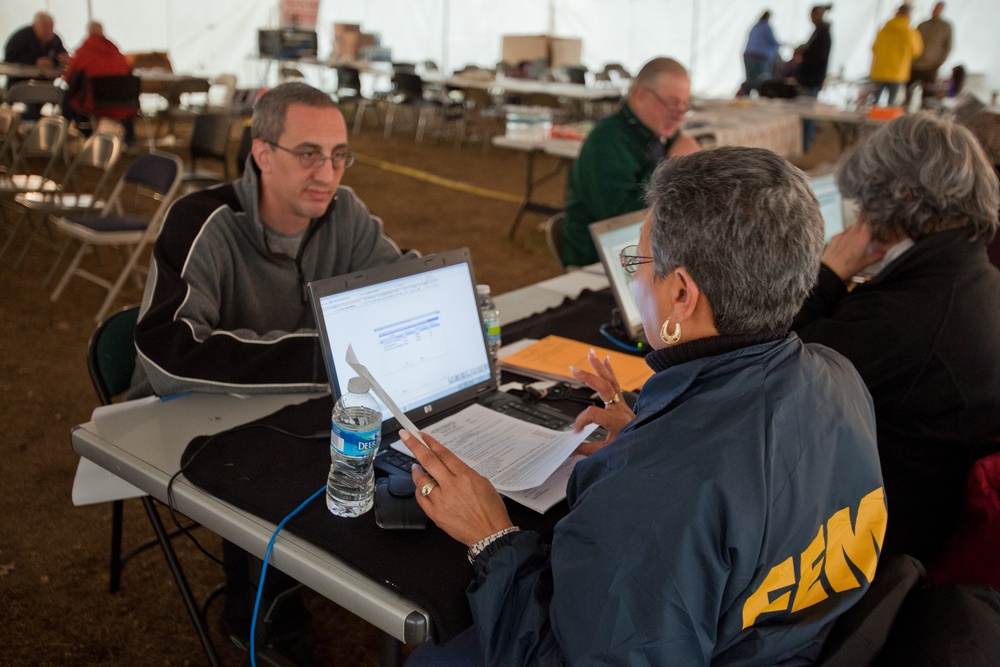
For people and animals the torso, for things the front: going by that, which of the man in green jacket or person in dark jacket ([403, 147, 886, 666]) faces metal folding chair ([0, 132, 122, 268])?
the person in dark jacket

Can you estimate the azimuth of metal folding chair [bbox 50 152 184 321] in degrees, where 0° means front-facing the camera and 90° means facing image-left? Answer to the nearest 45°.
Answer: approximately 45°

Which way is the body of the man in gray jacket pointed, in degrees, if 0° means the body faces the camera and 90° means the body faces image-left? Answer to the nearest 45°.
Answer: approximately 315°

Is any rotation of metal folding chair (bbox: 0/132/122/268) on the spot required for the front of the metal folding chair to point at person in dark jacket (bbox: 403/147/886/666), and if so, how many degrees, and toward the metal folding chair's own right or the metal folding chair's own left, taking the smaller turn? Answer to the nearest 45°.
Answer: approximately 45° to the metal folding chair's own left

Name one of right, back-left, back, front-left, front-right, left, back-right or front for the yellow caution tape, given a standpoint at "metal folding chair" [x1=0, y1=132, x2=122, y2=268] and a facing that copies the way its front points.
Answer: back

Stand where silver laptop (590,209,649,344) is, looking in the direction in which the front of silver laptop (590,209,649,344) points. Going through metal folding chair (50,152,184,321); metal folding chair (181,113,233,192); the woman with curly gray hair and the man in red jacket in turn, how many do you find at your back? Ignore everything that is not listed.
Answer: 3
